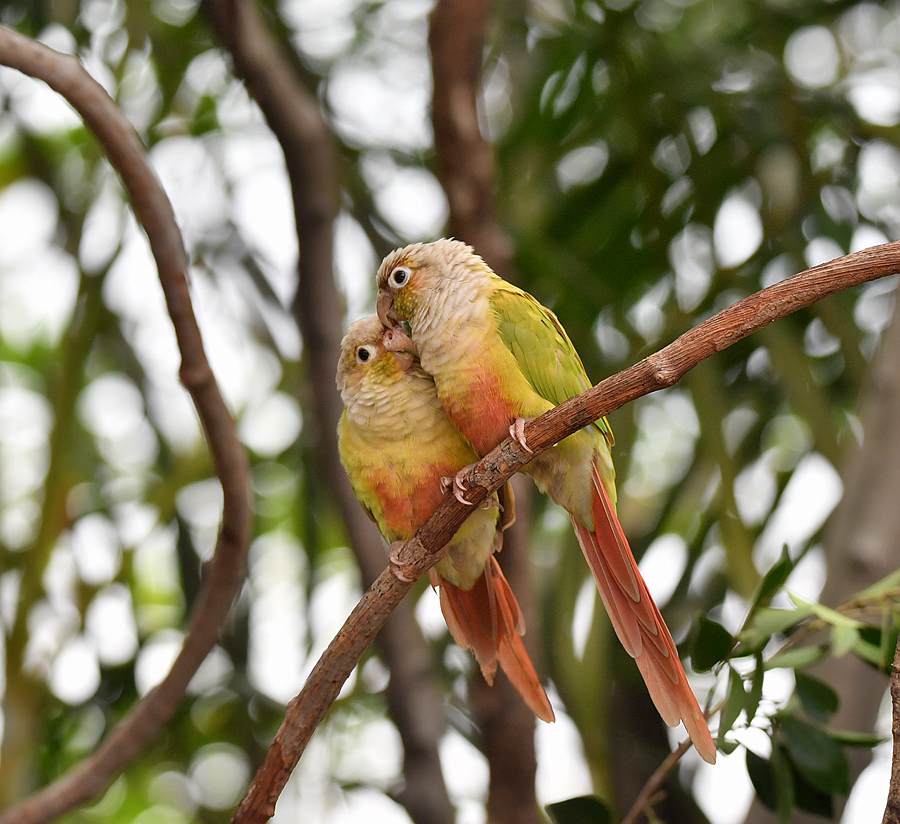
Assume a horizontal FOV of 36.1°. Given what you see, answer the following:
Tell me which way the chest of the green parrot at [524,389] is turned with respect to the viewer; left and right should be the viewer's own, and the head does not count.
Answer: facing the viewer and to the left of the viewer
